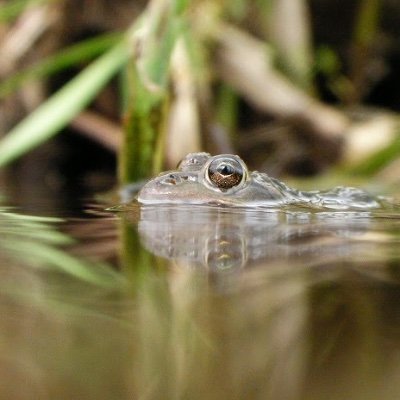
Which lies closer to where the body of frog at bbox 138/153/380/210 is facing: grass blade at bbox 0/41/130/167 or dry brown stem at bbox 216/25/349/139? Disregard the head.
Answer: the grass blade

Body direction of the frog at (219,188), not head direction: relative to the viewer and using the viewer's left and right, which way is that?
facing the viewer and to the left of the viewer

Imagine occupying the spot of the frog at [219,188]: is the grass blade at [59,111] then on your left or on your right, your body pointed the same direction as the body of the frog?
on your right

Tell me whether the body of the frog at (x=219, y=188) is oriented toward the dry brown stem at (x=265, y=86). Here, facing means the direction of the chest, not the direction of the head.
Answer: no
